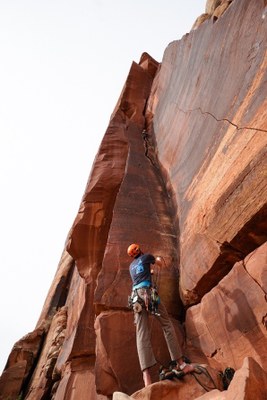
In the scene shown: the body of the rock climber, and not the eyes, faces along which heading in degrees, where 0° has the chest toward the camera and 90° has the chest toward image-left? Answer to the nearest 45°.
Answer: approximately 180°
